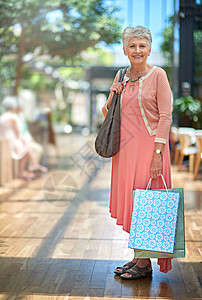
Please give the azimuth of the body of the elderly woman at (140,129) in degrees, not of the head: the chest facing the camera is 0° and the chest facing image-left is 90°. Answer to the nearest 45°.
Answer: approximately 45°

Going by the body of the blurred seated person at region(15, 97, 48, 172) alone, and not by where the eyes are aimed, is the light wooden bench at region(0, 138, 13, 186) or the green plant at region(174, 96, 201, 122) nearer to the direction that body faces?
the green plant

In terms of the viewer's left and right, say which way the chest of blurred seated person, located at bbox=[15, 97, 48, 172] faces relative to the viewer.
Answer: facing to the right of the viewer

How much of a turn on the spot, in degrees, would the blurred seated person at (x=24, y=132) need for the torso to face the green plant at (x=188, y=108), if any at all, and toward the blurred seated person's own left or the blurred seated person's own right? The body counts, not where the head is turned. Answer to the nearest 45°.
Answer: approximately 45° to the blurred seated person's own left

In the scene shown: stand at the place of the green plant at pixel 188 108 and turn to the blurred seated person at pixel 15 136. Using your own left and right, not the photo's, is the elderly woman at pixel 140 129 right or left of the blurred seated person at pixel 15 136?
left

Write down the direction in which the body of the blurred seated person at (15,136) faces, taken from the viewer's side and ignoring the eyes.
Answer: to the viewer's right
